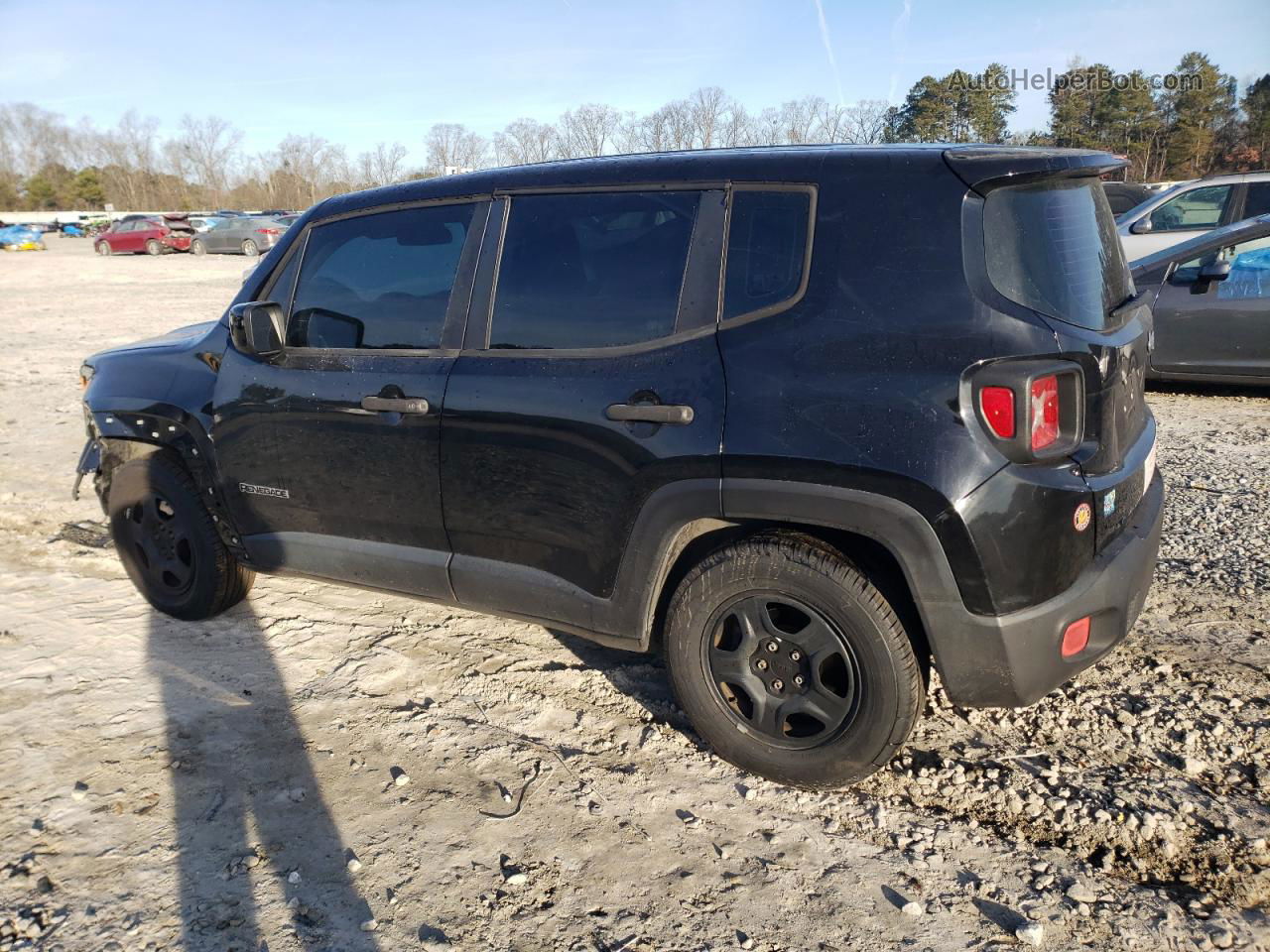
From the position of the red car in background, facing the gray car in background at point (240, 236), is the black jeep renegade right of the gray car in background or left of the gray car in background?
right

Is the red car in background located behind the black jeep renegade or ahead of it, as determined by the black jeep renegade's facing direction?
ahead

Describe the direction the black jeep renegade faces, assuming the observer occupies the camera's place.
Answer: facing away from the viewer and to the left of the viewer

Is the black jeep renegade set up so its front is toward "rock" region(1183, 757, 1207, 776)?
no

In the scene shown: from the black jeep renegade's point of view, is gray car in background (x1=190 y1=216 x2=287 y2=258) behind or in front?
in front

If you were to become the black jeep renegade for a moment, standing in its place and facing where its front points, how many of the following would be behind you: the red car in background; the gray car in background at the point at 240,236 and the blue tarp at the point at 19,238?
0

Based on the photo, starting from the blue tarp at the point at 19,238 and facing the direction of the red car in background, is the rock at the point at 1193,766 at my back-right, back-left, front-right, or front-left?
front-right

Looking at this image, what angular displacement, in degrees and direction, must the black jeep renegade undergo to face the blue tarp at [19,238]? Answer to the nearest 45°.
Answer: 0° — it already faces it
